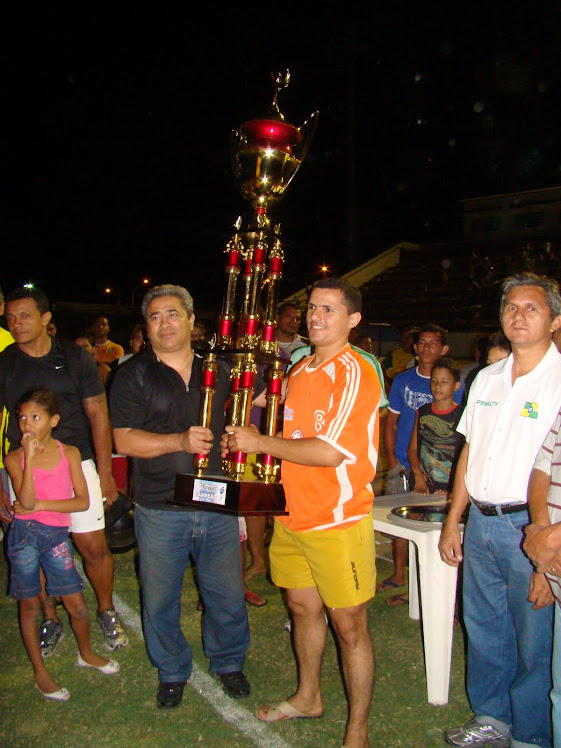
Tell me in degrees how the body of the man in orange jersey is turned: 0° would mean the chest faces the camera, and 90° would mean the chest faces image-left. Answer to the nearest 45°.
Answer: approximately 45°

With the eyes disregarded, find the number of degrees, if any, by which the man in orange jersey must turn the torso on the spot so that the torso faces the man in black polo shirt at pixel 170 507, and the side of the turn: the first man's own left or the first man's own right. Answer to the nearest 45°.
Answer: approximately 90° to the first man's own right

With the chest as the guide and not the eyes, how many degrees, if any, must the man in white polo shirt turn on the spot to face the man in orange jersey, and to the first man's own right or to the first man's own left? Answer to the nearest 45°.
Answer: approximately 45° to the first man's own right

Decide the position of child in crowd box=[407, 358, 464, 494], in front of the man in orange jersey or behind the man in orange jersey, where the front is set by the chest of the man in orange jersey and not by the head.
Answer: behind

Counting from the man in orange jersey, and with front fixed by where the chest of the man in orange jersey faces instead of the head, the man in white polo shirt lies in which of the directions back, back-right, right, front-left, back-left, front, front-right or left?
back-left

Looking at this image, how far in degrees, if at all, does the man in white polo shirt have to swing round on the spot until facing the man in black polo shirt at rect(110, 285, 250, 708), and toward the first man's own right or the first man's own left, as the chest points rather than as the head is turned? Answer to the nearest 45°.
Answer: approximately 45° to the first man's own right

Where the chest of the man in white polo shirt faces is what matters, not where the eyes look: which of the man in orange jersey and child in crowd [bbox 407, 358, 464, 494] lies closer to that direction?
the man in orange jersey
